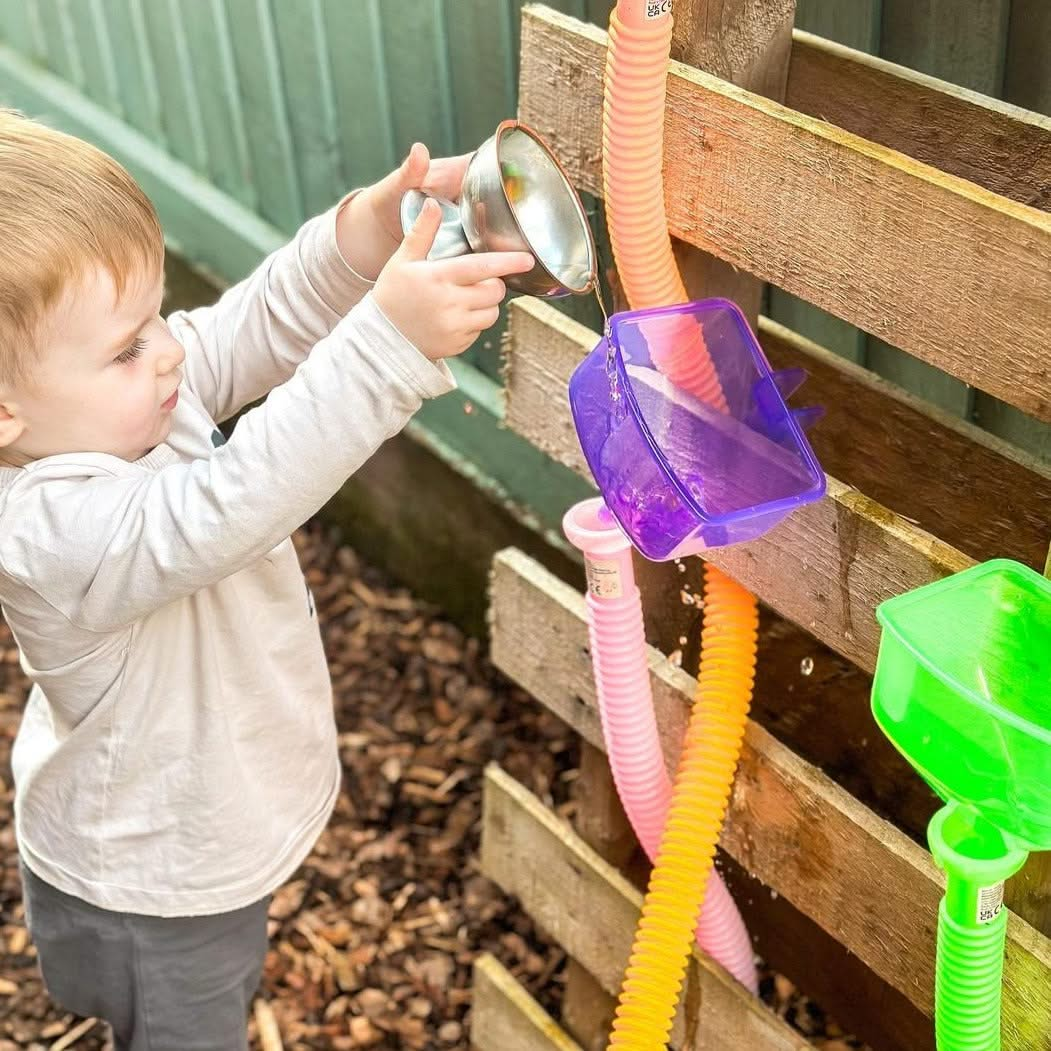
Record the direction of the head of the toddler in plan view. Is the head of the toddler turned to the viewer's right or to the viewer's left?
to the viewer's right

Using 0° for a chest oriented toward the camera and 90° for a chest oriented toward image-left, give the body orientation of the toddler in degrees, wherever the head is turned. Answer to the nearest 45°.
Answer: approximately 270°

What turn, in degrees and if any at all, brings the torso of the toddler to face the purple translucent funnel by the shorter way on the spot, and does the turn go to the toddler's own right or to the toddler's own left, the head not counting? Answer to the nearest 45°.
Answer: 0° — they already face it

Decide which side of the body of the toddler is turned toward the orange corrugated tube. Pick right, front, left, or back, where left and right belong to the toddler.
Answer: front
